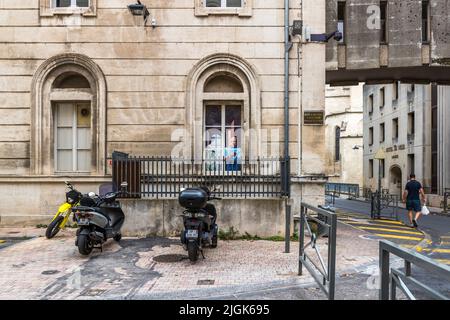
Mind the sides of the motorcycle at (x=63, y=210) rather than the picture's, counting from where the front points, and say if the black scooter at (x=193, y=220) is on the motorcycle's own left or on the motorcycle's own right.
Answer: on the motorcycle's own left

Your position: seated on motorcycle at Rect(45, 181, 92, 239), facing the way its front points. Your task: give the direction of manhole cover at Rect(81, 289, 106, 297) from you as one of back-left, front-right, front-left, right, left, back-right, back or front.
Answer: front-left

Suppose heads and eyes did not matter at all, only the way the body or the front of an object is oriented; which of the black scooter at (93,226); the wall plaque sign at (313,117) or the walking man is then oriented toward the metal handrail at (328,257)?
the wall plaque sign

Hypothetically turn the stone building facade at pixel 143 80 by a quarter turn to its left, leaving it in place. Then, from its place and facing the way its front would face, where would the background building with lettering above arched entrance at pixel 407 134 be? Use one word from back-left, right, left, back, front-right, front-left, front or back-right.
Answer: front-left

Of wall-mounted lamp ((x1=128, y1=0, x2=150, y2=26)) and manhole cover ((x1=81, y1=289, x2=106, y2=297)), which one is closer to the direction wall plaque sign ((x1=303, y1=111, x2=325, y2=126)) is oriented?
the manhole cover

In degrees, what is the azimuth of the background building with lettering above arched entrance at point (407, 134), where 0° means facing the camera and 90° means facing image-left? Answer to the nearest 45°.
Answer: approximately 45°

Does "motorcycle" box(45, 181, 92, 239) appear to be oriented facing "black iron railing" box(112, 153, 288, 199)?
no

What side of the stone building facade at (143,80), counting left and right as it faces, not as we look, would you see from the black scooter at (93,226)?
front

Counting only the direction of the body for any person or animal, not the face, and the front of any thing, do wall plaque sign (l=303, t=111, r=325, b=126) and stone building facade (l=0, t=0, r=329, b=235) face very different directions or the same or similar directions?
same or similar directions

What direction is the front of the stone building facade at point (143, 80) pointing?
toward the camera

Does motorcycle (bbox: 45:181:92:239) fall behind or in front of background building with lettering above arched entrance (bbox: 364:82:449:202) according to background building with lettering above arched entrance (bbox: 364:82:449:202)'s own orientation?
in front
